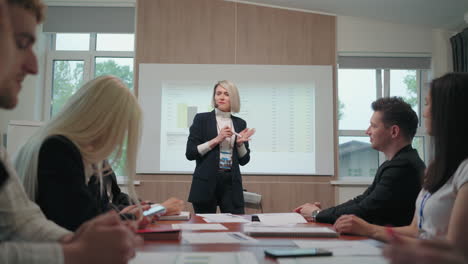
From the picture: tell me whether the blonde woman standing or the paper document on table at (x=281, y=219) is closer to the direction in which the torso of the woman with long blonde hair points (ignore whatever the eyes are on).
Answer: the paper document on table

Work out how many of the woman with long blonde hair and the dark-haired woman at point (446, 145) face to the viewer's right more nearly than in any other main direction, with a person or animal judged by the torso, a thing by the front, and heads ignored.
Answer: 1

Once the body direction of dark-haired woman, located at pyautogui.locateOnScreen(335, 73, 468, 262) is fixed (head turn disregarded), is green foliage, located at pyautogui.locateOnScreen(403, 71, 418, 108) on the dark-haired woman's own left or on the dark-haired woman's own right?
on the dark-haired woman's own right

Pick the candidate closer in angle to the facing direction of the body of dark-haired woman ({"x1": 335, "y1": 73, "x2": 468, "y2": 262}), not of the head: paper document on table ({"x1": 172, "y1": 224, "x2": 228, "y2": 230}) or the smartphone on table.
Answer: the paper document on table

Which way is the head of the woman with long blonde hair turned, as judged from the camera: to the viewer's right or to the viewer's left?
to the viewer's right

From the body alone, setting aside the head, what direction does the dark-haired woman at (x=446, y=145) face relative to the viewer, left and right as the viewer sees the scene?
facing to the left of the viewer

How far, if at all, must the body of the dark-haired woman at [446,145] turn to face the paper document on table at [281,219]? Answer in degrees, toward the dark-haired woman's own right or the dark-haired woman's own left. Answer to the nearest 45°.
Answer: approximately 45° to the dark-haired woman's own right

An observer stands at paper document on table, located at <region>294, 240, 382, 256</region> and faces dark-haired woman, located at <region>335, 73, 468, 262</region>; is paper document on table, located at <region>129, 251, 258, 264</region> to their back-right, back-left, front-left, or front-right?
back-right

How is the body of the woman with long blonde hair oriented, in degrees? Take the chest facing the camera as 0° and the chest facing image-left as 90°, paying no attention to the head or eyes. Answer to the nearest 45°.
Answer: approximately 270°

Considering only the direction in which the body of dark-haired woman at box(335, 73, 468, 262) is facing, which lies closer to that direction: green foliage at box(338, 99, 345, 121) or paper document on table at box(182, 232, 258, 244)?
the paper document on table
